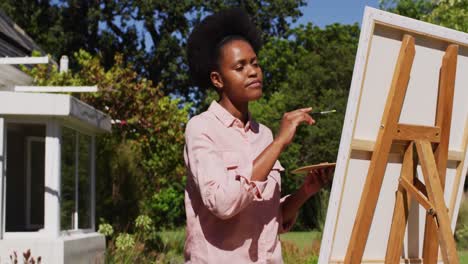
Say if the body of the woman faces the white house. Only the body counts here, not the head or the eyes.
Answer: no

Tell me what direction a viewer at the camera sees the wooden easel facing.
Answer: facing away from the viewer and to the left of the viewer

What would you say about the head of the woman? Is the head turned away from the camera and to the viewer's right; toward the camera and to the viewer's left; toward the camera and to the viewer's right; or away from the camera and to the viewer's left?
toward the camera and to the viewer's right

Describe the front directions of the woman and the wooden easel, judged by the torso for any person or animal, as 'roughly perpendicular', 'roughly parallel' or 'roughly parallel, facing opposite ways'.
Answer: roughly parallel, facing opposite ways

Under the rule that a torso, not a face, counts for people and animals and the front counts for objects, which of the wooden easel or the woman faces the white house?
the wooden easel

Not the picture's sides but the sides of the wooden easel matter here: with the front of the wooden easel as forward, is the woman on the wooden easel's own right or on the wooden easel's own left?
on the wooden easel's own left

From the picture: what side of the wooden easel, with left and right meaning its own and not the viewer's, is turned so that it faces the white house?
front

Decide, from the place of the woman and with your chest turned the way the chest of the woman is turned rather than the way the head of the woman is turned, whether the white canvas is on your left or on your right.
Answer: on your left
